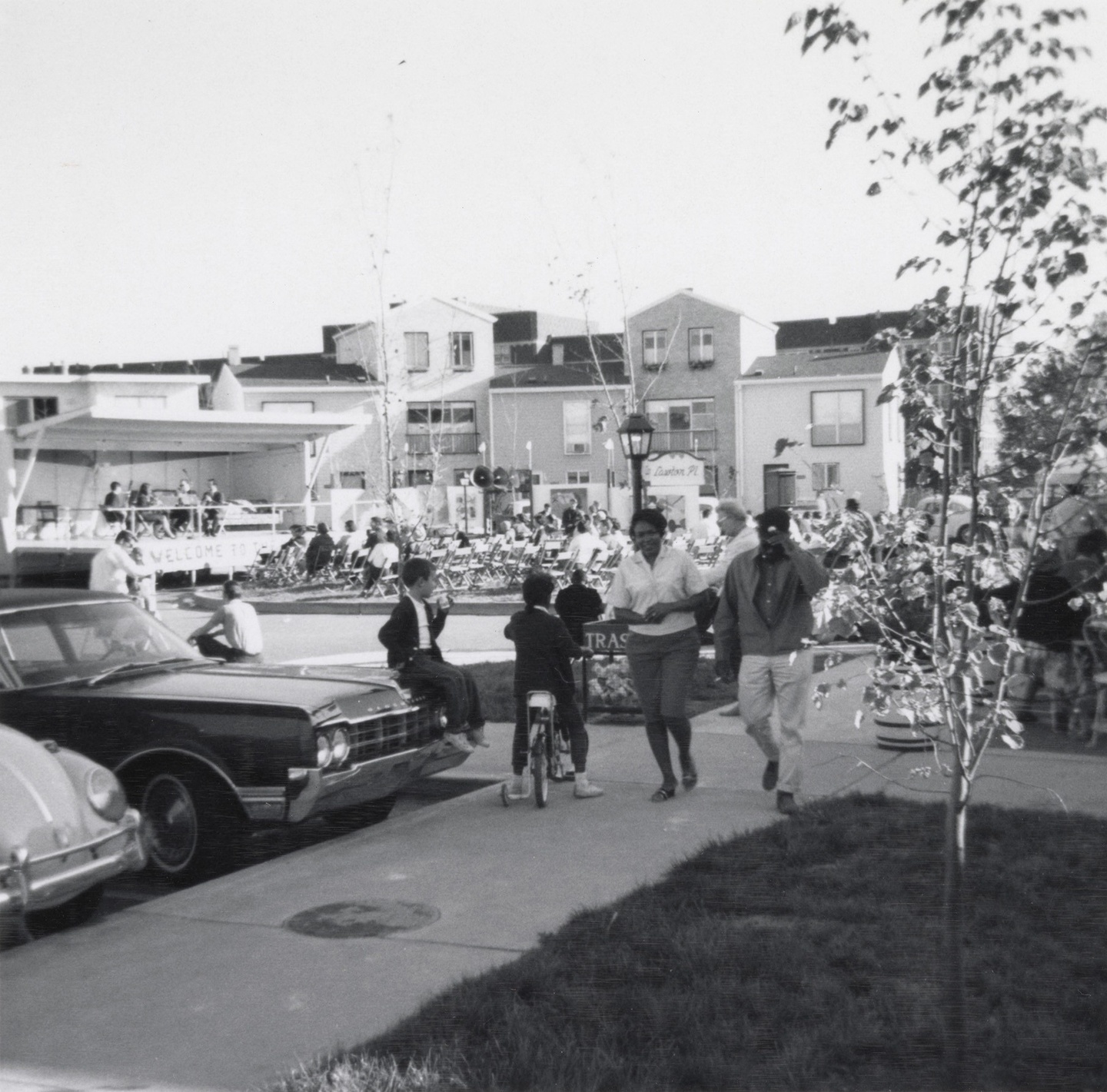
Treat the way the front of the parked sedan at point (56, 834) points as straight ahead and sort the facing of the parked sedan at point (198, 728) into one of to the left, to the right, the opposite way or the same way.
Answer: the same way

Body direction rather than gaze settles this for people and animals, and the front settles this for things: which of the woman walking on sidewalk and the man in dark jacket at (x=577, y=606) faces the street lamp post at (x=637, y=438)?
the man in dark jacket

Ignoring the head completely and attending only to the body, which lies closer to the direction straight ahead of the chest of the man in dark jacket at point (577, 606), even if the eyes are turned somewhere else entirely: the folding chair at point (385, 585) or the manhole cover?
the folding chair

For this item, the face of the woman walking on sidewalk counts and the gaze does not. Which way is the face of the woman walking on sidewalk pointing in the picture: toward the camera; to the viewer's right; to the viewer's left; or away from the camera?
toward the camera

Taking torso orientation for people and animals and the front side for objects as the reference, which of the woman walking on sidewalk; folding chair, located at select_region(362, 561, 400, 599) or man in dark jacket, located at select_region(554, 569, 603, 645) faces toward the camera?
the woman walking on sidewalk

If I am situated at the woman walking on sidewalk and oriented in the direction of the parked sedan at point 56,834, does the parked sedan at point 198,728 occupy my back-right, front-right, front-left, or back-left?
front-right

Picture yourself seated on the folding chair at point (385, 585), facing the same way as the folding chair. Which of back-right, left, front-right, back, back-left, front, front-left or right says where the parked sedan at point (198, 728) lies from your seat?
left

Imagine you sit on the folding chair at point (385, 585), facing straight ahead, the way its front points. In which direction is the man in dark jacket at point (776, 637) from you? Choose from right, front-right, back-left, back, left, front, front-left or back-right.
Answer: left

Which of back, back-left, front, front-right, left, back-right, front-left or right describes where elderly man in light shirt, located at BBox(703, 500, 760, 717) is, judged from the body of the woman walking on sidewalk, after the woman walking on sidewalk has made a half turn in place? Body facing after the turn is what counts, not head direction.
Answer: front

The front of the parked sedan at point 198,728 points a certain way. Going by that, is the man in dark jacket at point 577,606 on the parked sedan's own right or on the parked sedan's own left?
on the parked sedan's own left

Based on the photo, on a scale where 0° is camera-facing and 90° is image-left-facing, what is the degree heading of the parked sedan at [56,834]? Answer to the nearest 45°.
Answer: approximately 315°

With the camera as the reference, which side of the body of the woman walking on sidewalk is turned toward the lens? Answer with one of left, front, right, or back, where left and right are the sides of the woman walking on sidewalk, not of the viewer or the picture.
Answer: front

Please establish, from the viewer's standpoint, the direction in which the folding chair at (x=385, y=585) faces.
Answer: facing to the left of the viewer

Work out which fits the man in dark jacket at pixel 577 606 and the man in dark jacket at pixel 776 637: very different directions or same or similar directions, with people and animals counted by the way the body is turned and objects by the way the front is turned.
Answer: very different directions

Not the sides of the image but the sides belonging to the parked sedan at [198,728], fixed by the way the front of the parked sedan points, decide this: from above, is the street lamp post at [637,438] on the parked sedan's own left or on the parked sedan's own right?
on the parked sedan's own left

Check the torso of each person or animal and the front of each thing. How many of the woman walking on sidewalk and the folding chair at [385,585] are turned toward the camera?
1

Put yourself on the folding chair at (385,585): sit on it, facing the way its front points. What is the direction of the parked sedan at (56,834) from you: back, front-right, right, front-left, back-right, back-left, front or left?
left
